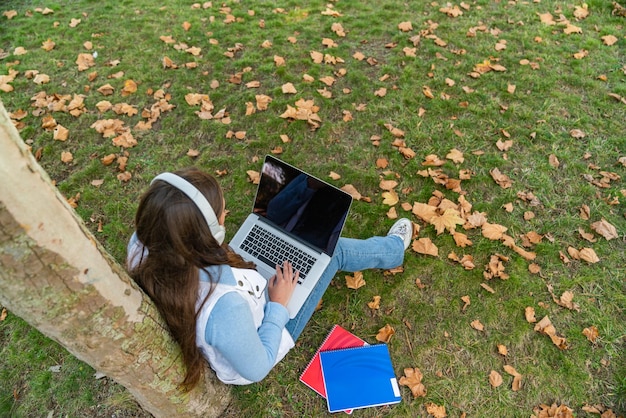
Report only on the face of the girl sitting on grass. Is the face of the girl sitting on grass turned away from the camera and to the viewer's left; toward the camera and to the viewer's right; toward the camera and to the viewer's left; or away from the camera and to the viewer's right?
away from the camera and to the viewer's right

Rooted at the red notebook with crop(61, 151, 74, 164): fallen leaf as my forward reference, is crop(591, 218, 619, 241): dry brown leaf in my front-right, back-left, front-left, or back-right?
back-right

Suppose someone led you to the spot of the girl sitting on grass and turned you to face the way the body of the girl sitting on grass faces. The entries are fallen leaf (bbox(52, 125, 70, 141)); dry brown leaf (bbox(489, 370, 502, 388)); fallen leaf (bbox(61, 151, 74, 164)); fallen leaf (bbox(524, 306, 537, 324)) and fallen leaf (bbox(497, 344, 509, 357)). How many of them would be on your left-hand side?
2

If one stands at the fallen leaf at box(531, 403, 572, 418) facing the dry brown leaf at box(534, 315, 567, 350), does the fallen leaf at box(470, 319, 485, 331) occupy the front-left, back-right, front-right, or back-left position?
front-left

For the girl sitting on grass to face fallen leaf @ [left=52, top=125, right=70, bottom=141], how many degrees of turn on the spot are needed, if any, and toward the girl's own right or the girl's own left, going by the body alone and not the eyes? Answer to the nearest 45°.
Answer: approximately 90° to the girl's own left

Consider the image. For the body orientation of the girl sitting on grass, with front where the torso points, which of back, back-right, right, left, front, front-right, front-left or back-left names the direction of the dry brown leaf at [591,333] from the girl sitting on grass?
front-right

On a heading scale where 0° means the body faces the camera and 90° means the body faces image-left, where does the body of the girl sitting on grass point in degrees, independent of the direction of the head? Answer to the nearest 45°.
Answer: approximately 225°

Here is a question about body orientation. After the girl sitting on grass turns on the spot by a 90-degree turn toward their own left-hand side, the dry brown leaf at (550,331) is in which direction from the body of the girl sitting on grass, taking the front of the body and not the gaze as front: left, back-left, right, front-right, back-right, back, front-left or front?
back-right

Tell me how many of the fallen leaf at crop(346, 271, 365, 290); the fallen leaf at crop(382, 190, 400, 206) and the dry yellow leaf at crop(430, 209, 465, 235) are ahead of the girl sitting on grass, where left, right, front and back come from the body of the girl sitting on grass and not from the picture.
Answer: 3

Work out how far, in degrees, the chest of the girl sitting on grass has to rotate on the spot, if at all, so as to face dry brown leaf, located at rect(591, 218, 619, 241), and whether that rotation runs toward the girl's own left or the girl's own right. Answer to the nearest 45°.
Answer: approximately 45° to the girl's own right

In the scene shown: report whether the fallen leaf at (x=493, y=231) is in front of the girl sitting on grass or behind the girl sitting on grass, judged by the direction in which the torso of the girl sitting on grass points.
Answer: in front

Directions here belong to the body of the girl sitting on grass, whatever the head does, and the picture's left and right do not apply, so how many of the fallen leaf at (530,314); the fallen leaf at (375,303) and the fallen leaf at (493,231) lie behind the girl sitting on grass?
0

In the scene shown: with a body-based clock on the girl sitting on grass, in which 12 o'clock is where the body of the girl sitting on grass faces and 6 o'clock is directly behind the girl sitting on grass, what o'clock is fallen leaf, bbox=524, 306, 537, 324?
The fallen leaf is roughly at 1 o'clock from the girl sitting on grass.

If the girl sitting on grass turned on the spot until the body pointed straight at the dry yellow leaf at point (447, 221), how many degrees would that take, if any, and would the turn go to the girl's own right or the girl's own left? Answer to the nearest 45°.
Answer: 0° — they already face it
